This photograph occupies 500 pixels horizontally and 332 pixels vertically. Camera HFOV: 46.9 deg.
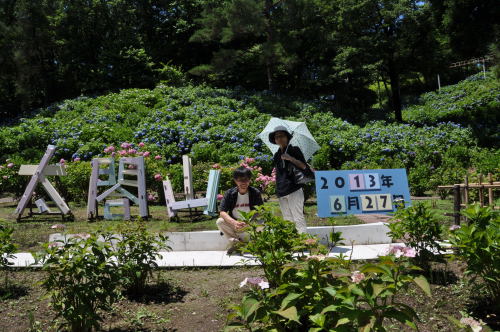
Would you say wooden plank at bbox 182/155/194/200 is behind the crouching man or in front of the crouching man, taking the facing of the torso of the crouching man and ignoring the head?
behind

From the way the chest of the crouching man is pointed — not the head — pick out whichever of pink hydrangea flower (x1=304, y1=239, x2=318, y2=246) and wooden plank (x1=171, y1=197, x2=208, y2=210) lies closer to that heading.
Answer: the pink hydrangea flower

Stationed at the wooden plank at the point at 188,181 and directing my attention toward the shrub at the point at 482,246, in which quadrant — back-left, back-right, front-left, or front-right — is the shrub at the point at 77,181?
back-right

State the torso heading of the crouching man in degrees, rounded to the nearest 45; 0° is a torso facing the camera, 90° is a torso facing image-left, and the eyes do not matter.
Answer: approximately 0°

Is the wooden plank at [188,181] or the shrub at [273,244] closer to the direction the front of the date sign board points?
the shrub

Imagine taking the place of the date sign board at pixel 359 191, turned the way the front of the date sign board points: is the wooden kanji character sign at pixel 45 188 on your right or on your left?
on your right

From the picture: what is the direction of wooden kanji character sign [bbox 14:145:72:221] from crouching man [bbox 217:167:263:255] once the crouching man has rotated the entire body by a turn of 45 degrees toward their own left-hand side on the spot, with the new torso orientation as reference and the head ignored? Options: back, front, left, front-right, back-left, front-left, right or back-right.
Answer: back

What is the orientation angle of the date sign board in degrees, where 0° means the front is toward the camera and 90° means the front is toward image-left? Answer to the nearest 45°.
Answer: approximately 0°

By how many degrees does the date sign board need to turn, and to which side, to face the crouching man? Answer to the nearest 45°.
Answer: approximately 45° to its right

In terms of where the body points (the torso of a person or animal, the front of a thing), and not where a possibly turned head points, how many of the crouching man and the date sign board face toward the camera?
2
